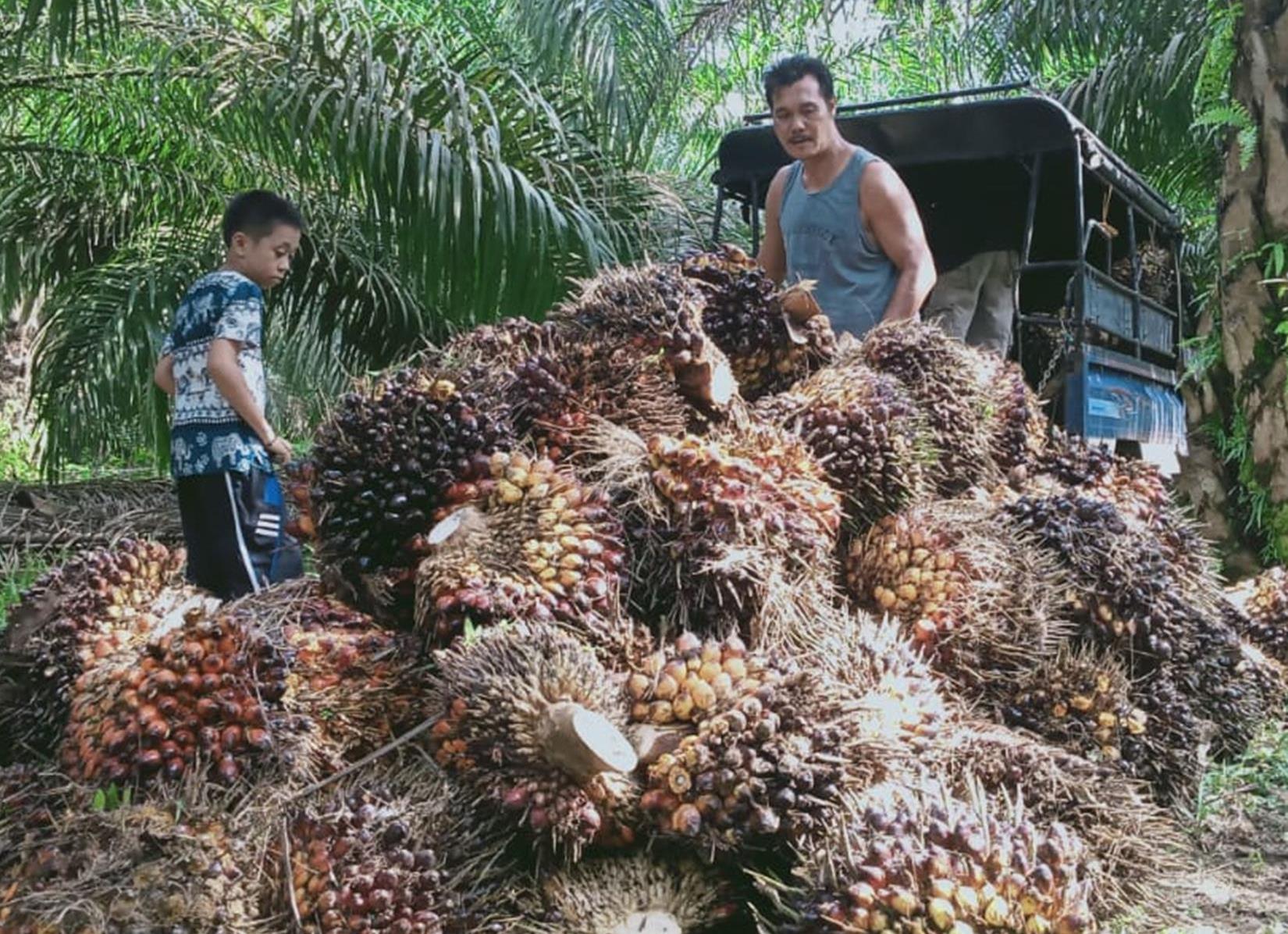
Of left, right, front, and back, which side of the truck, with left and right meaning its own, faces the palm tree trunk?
right

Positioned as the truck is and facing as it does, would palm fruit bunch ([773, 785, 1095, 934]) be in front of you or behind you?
behind

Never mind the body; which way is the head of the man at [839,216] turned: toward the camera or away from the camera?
toward the camera

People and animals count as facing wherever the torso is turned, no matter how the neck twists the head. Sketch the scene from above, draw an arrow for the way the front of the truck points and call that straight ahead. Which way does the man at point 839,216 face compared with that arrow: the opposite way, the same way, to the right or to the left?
the opposite way

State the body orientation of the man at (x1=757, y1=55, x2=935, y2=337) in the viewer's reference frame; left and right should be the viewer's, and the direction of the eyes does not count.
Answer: facing the viewer and to the left of the viewer

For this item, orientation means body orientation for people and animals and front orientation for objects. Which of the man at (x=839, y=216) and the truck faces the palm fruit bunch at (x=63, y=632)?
the man

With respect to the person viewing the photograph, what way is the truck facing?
facing away from the viewer and to the right of the viewer
